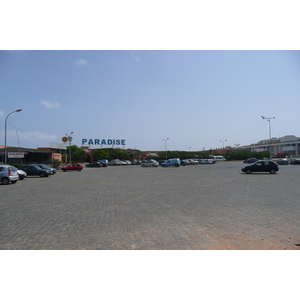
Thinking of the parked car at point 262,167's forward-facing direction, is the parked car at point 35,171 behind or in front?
in front

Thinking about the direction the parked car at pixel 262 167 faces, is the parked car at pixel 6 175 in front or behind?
in front

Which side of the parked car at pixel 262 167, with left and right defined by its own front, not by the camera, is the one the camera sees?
left
